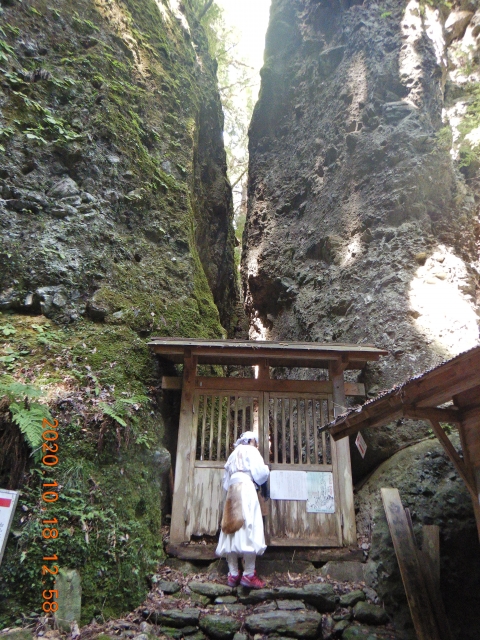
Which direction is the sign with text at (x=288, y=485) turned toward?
toward the camera

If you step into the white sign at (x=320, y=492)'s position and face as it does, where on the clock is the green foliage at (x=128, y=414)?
The green foliage is roughly at 2 o'clock from the white sign.

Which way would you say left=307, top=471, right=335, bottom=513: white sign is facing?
toward the camera

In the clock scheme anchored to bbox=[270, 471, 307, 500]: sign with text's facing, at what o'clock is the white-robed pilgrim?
The white-robed pilgrim is roughly at 1 o'clock from the sign with text.

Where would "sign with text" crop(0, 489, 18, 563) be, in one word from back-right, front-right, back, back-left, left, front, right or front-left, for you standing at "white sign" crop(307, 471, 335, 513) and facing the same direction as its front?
front-right

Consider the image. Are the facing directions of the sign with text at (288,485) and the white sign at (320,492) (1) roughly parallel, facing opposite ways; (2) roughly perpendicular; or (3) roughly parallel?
roughly parallel

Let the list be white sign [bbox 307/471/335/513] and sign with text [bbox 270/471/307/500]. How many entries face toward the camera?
2

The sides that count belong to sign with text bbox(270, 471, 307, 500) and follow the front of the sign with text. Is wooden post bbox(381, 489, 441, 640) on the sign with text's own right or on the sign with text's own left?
on the sign with text's own left

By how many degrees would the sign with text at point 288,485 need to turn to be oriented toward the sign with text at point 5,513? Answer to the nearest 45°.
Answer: approximately 45° to its right
